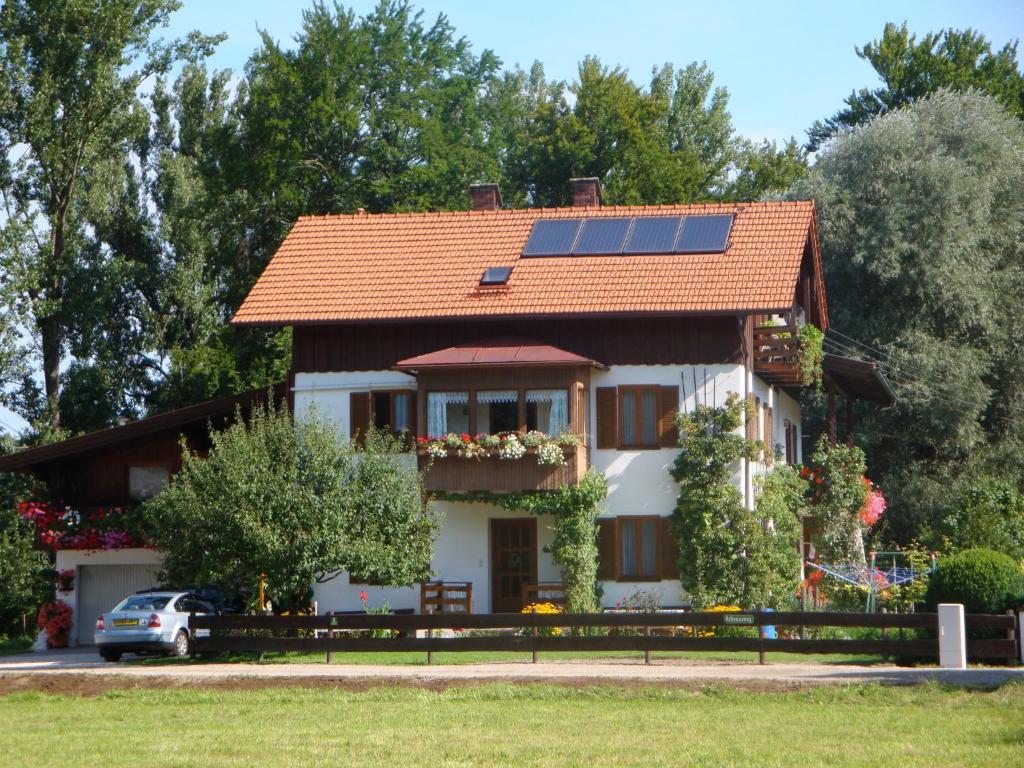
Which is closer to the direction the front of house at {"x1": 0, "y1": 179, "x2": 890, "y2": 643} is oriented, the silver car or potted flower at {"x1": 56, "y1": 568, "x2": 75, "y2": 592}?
the silver car

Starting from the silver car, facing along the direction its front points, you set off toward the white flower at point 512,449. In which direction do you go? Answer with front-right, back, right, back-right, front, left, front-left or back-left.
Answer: front-right

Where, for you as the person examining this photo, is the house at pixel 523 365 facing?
facing the viewer

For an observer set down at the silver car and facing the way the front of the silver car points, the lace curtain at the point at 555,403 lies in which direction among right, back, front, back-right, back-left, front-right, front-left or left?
front-right

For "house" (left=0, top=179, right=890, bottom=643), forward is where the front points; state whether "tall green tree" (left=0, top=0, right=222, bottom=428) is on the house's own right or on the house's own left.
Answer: on the house's own right

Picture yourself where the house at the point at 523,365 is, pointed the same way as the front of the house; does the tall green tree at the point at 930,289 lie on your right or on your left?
on your left

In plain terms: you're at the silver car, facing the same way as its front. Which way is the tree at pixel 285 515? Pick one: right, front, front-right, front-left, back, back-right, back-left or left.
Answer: right

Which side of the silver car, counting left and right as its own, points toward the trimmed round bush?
right

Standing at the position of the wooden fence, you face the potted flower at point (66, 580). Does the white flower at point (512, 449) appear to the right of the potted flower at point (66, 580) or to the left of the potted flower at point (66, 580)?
right

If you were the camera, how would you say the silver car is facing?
facing away from the viewer and to the right of the viewer

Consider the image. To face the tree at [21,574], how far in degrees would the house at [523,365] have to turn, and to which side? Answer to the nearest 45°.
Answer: approximately 135° to its right

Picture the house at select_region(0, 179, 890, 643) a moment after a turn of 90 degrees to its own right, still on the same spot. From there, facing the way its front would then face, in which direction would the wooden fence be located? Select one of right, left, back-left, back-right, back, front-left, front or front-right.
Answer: left

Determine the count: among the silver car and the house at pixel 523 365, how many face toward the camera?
1
